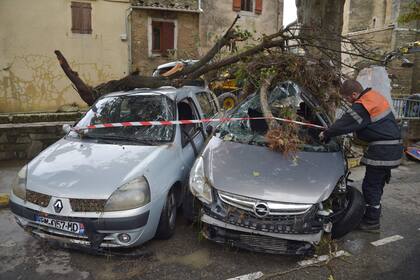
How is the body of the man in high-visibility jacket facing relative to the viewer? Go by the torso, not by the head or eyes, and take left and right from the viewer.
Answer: facing to the left of the viewer

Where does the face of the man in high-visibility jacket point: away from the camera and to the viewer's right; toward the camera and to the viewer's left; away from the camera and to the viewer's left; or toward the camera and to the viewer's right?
away from the camera and to the viewer's left

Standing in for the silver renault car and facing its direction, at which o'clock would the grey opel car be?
The grey opel car is roughly at 8 o'clock from the silver renault car.

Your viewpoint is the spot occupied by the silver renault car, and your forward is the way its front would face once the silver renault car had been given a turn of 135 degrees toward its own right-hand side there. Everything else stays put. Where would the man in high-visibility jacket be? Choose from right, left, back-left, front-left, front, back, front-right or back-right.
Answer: right

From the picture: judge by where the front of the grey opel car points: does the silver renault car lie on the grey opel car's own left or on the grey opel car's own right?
on the grey opel car's own right

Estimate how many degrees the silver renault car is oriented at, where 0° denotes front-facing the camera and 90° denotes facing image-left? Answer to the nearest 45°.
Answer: approximately 45°

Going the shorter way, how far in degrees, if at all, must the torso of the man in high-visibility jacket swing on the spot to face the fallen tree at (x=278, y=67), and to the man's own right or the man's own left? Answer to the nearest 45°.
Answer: approximately 45° to the man's own right

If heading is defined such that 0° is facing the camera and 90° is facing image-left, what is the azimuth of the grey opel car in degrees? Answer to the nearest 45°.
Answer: approximately 0°

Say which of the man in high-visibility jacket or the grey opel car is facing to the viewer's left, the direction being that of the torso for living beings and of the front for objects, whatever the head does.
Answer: the man in high-visibility jacket
